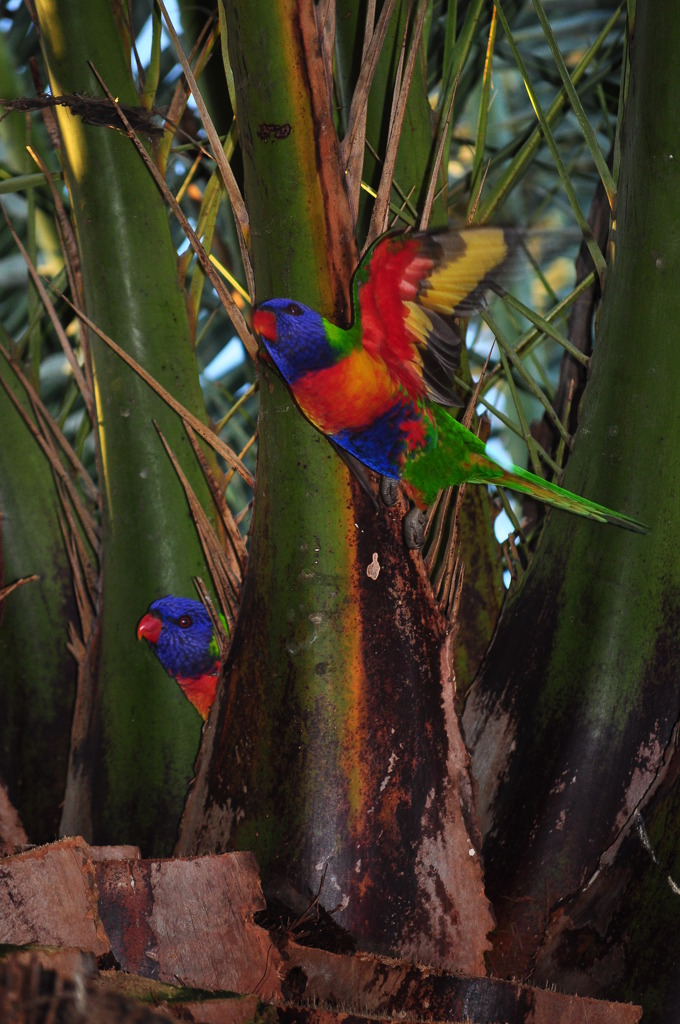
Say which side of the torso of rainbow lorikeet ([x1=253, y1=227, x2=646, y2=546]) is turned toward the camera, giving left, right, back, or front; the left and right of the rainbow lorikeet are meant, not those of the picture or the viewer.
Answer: left
